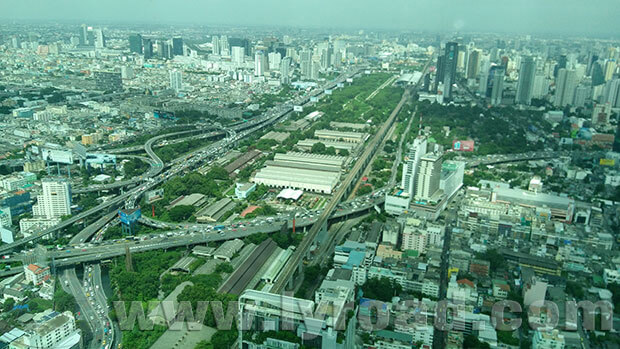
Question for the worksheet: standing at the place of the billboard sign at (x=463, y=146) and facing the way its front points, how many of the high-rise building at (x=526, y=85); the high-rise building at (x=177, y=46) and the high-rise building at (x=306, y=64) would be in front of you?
0

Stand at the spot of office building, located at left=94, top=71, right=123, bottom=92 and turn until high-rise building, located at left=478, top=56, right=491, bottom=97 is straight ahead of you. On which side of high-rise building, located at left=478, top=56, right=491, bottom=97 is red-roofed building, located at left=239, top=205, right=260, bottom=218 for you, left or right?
right

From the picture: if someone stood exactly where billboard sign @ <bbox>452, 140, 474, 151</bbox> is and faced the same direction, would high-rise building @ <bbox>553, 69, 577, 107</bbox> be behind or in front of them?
behind

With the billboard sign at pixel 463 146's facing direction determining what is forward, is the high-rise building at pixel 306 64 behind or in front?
behind

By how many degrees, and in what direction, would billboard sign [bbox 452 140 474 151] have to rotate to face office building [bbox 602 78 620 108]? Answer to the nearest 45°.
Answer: approximately 135° to its left

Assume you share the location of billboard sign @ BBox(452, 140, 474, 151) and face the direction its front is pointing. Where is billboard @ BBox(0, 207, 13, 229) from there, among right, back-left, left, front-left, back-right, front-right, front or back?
front-right

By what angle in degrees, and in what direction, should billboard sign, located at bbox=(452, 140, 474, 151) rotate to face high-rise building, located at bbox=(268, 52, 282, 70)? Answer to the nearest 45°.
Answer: approximately 135° to its right

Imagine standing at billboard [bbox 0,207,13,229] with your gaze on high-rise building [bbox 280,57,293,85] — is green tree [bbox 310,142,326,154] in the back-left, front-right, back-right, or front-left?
front-right

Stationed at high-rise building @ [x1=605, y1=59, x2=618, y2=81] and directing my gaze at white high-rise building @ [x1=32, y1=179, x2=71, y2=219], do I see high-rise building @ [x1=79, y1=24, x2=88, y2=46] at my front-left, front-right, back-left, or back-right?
front-right

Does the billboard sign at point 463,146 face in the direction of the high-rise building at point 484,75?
no

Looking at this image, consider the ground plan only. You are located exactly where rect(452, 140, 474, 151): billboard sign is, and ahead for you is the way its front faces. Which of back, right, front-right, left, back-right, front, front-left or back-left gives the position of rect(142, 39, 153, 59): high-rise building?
back-right

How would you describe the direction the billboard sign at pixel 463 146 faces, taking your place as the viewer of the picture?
facing the viewer

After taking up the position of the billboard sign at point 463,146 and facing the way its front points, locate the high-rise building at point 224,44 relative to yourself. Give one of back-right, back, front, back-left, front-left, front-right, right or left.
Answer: back-right

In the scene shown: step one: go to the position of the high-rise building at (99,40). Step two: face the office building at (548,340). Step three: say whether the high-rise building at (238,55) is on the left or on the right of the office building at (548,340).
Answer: left

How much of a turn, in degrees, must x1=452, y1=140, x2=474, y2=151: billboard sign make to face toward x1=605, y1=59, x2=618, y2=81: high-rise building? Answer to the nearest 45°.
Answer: approximately 135° to its left

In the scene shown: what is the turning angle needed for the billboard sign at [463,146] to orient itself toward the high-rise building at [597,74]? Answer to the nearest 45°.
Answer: approximately 135° to its left

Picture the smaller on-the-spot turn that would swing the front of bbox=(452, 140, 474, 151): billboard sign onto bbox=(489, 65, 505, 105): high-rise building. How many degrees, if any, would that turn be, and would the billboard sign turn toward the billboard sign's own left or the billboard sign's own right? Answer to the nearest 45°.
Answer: approximately 180°

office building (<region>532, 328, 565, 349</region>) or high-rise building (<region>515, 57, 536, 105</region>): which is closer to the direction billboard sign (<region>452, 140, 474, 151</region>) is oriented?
the office building

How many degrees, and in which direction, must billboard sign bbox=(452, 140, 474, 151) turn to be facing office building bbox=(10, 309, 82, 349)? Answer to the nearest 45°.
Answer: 0° — it already faces it

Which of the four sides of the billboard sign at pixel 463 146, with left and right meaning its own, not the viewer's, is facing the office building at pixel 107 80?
right
